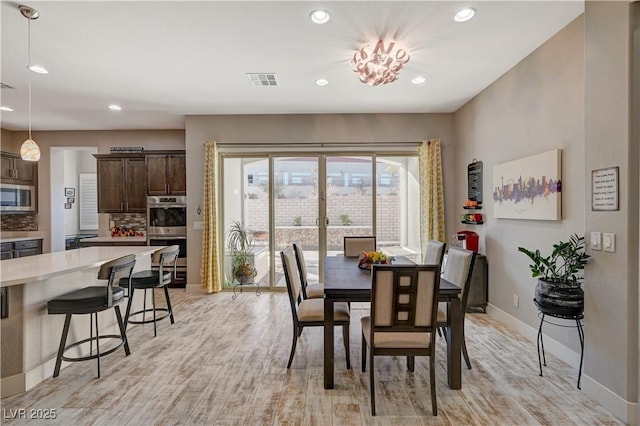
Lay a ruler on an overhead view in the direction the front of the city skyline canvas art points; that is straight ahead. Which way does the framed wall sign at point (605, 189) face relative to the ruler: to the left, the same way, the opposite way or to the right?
the same way

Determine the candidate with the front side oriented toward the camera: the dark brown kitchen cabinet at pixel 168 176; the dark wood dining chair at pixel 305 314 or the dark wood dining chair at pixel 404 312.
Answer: the dark brown kitchen cabinet

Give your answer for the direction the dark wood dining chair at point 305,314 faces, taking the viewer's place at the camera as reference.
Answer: facing to the right of the viewer

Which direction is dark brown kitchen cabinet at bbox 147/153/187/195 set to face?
toward the camera

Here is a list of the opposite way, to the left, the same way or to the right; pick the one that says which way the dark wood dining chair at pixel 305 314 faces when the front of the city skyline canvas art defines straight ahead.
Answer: the opposite way

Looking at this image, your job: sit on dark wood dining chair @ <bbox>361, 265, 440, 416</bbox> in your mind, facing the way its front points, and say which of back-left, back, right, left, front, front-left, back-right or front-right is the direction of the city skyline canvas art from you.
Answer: front-right

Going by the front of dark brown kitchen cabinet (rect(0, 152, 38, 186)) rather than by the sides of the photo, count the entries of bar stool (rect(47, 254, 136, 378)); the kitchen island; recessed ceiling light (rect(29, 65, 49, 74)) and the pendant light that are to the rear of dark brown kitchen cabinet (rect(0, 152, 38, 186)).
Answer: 0

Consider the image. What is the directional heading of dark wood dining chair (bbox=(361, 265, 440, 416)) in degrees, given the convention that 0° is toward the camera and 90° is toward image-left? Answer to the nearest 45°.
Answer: approximately 180°

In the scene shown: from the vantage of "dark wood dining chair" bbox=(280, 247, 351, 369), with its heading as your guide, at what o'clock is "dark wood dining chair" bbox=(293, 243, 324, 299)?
"dark wood dining chair" bbox=(293, 243, 324, 299) is roughly at 9 o'clock from "dark wood dining chair" bbox=(280, 247, 351, 369).

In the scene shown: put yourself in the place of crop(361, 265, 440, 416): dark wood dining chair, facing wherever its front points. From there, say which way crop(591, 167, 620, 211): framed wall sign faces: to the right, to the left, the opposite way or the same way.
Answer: to the left

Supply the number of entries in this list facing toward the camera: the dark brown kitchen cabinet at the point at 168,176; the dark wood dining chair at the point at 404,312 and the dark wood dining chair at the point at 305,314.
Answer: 1

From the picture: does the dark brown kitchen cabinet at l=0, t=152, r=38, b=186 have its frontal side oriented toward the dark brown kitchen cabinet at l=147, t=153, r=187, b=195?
no

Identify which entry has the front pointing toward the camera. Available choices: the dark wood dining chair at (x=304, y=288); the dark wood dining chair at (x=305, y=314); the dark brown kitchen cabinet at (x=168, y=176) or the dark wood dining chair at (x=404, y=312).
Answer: the dark brown kitchen cabinet

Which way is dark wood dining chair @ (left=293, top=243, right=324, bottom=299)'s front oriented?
to the viewer's right

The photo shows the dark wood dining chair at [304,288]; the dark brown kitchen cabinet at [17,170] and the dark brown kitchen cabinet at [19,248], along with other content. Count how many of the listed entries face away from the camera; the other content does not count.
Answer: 0

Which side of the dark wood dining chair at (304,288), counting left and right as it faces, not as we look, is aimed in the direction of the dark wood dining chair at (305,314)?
right

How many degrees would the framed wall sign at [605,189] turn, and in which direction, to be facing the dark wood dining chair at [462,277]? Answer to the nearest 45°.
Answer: approximately 45° to its right

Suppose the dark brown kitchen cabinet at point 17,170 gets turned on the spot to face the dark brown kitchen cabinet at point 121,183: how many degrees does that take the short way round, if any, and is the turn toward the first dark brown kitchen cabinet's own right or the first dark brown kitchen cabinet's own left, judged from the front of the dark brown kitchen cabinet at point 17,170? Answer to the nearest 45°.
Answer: approximately 90° to the first dark brown kitchen cabinet's own left

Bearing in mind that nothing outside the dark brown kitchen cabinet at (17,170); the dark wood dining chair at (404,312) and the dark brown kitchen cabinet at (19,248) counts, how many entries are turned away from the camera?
1
